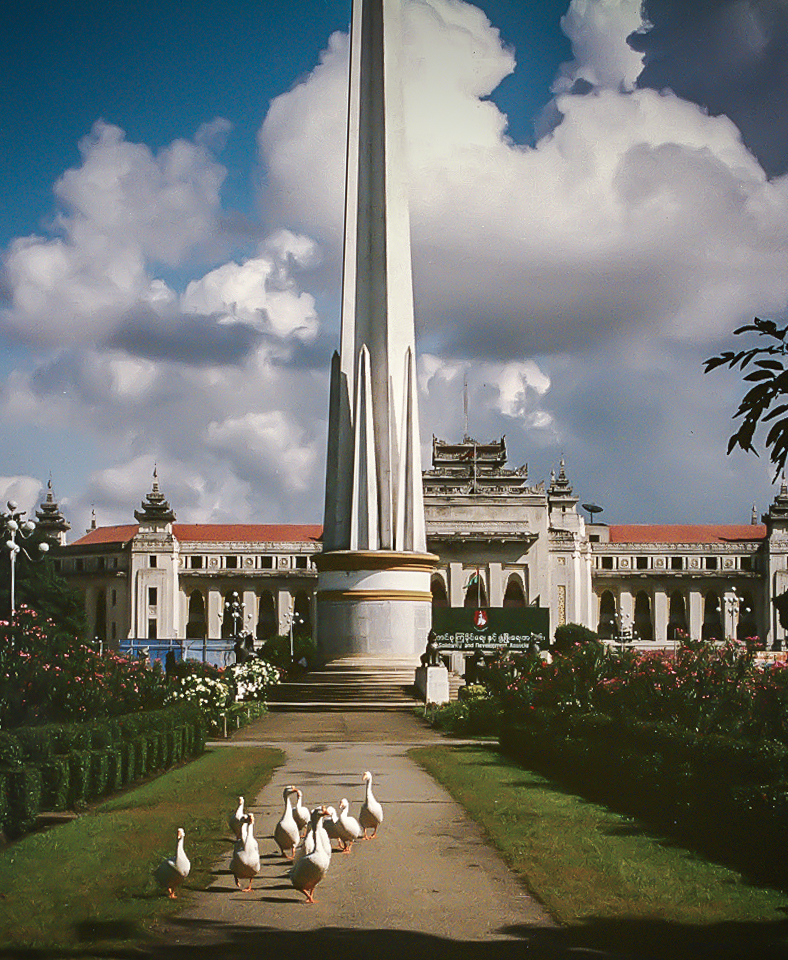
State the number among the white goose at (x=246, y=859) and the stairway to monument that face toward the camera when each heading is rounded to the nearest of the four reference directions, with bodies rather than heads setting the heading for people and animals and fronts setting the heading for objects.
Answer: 2

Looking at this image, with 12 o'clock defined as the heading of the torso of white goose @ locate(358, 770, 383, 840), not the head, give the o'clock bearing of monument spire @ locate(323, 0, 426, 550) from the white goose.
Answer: The monument spire is roughly at 6 o'clock from the white goose.

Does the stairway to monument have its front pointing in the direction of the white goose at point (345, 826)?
yes

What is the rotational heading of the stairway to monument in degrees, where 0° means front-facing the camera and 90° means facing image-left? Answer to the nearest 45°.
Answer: approximately 0°

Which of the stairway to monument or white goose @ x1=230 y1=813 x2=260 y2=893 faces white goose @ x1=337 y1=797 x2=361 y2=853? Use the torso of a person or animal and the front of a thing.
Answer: the stairway to monument

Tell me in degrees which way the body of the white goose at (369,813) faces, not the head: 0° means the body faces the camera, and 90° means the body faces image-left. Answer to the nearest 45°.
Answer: approximately 0°

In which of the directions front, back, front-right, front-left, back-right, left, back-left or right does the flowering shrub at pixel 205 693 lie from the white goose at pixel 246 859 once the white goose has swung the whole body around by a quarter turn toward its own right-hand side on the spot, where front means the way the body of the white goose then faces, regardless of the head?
right

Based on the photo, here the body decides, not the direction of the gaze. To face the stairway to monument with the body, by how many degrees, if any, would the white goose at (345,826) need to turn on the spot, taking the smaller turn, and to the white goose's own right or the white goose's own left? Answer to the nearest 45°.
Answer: approximately 135° to the white goose's own right
